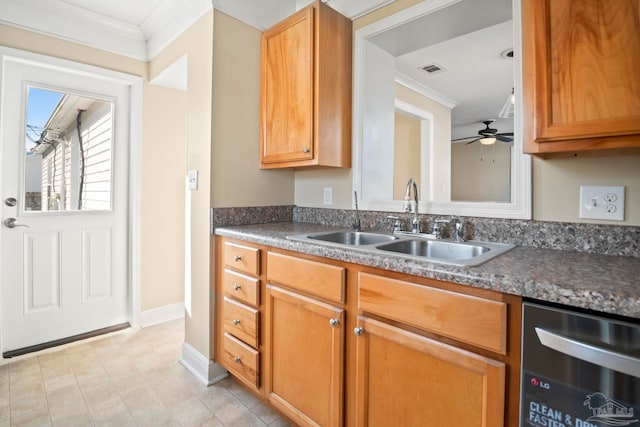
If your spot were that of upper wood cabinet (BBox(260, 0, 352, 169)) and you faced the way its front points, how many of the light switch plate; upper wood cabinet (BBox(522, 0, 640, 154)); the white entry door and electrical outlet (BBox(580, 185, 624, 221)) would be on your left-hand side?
2

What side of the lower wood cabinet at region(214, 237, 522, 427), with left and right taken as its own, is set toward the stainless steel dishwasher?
left

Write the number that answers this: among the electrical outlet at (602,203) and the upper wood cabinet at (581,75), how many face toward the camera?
2

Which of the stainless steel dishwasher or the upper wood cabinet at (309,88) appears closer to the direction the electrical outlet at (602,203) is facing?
the stainless steel dishwasher

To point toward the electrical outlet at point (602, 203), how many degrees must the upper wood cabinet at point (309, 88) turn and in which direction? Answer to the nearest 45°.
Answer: approximately 90° to its left
